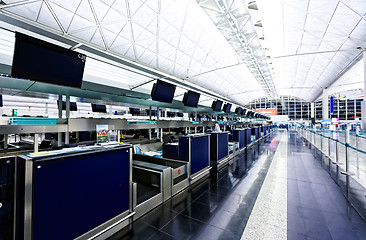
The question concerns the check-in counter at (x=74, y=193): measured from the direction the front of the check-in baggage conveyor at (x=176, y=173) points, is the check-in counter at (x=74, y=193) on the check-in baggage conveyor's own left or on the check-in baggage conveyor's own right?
on the check-in baggage conveyor's own right

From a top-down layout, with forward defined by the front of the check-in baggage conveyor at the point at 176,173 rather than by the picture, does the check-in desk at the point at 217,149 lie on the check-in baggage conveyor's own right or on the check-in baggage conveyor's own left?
on the check-in baggage conveyor's own left

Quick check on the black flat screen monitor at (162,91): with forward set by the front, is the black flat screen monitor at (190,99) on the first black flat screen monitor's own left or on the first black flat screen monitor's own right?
on the first black flat screen monitor's own left

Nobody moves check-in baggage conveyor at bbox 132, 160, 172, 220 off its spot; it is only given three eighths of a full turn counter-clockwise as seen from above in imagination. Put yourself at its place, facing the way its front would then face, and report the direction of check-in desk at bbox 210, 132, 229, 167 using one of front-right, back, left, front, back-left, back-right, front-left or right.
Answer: front-right

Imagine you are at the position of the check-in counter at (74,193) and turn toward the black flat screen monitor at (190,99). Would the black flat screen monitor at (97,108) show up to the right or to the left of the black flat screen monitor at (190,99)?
left

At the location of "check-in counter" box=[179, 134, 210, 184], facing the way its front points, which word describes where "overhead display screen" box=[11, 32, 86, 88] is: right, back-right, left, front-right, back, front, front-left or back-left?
right

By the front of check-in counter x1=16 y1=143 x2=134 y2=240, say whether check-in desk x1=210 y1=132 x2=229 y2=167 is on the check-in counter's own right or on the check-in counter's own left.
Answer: on the check-in counter's own left

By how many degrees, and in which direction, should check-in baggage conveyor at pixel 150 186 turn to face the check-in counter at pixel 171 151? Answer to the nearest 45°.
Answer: approximately 135° to its left

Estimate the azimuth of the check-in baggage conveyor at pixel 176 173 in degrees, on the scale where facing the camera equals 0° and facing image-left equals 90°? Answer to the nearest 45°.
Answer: approximately 315°

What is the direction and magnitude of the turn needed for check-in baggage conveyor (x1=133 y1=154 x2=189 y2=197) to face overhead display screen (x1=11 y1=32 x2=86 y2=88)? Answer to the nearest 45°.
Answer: approximately 135° to its right

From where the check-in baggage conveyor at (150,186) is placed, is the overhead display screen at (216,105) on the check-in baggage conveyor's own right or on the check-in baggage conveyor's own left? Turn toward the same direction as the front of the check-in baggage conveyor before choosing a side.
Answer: on the check-in baggage conveyor's own left

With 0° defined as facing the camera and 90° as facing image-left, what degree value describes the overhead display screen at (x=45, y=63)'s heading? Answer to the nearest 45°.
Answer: approximately 315°

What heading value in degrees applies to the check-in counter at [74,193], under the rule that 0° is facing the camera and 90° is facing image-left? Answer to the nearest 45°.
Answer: approximately 315°

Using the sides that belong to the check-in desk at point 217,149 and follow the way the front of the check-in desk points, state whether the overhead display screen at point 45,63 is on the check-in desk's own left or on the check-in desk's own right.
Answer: on the check-in desk's own right
